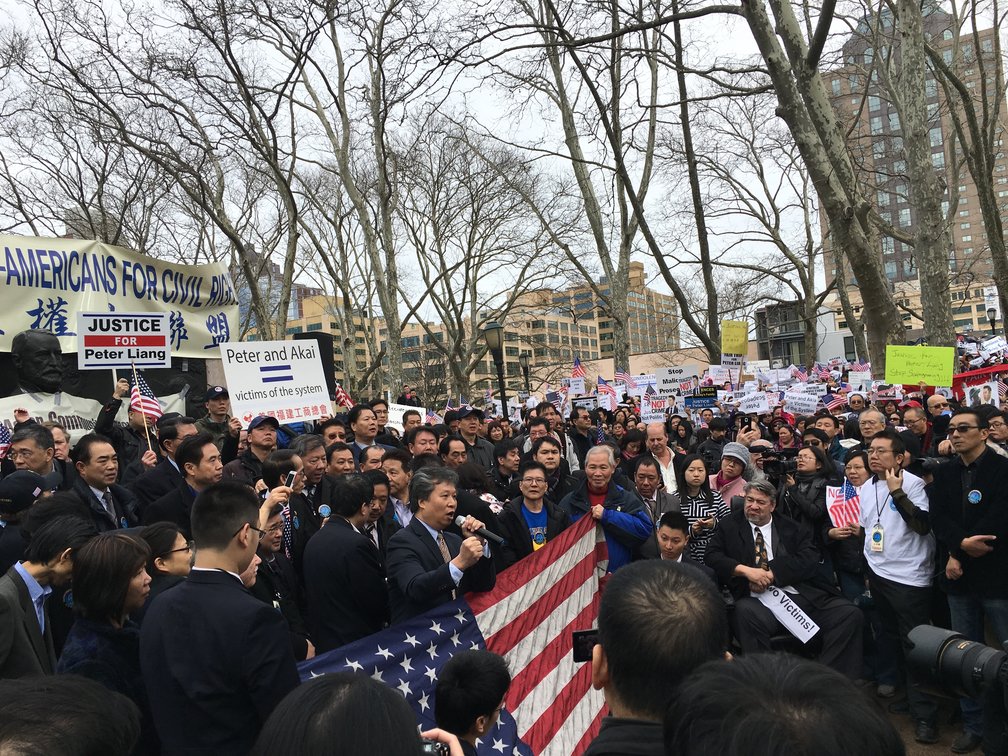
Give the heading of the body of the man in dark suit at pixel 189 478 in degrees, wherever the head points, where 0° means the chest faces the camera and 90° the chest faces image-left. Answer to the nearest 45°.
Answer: approximately 270°

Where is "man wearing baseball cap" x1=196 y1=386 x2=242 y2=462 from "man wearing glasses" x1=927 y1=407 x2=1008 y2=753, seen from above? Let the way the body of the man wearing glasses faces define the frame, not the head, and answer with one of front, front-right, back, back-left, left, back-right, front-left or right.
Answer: front-right

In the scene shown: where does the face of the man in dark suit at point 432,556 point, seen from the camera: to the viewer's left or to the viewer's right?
to the viewer's right

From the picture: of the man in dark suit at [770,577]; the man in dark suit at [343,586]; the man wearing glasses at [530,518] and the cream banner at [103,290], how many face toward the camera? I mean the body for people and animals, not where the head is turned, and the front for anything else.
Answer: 3

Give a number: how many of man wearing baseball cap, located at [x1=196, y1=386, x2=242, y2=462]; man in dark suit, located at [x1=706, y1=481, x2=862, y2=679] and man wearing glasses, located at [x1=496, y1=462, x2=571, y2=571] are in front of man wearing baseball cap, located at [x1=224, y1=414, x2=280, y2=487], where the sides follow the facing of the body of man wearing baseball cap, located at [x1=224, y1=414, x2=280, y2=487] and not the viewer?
2

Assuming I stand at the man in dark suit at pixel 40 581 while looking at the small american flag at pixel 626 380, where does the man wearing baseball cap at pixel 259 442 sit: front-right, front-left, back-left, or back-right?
front-left

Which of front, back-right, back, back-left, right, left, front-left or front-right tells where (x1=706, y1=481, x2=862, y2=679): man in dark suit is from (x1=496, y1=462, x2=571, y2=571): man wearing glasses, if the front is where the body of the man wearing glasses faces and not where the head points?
left

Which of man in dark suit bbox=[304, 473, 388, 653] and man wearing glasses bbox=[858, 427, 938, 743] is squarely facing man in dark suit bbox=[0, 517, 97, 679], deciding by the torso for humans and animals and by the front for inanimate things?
the man wearing glasses

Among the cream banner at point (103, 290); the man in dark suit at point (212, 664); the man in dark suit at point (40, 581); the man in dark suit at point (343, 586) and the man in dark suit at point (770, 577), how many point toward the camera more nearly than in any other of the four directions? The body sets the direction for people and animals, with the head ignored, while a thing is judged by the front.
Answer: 2

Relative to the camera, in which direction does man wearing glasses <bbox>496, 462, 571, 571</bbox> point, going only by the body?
toward the camera

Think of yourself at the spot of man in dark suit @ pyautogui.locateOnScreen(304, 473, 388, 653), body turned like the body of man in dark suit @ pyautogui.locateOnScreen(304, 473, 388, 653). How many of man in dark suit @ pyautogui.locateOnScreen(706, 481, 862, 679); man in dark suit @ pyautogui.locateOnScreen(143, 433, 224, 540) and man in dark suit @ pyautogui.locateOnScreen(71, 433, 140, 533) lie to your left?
2

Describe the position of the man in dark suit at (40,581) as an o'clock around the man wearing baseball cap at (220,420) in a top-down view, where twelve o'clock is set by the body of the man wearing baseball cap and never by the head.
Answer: The man in dark suit is roughly at 12 o'clock from the man wearing baseball cap.

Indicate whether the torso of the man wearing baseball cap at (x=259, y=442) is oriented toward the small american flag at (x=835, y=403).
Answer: no

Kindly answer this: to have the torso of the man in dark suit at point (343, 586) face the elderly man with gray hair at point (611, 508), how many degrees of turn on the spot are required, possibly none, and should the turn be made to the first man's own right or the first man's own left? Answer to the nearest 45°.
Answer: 0° — they already face them

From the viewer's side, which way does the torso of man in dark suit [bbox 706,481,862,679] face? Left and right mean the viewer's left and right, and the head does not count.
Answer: facing the viewer

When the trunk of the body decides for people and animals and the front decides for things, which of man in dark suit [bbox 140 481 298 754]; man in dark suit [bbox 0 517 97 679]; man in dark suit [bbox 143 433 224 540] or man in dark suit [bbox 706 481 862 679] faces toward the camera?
man in dark suit [bbox 706 481 862 679]

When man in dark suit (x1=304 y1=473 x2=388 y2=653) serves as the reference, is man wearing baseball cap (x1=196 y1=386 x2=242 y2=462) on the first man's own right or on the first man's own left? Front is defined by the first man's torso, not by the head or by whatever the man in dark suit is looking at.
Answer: on the first man's own left
